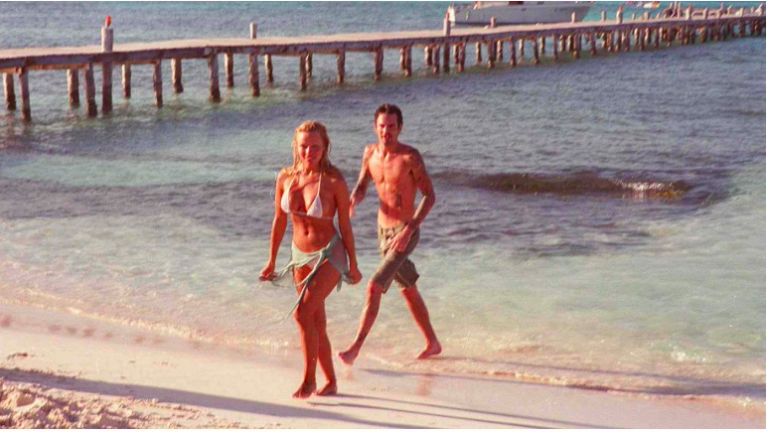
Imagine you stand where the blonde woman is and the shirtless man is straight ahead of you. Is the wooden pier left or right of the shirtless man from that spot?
left

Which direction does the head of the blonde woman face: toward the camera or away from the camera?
toward the camera

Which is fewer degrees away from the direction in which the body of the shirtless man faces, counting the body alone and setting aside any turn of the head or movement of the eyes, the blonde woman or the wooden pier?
the blonde woman

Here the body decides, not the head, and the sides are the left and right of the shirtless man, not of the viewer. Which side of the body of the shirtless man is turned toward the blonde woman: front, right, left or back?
front

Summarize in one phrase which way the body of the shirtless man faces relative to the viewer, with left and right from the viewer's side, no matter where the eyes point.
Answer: facing the viewer and to the left of the viewer

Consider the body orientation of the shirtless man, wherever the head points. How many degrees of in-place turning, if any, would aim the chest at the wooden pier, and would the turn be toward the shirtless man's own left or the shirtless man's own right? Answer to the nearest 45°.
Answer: approximately 135° to the shirtless man's own right
